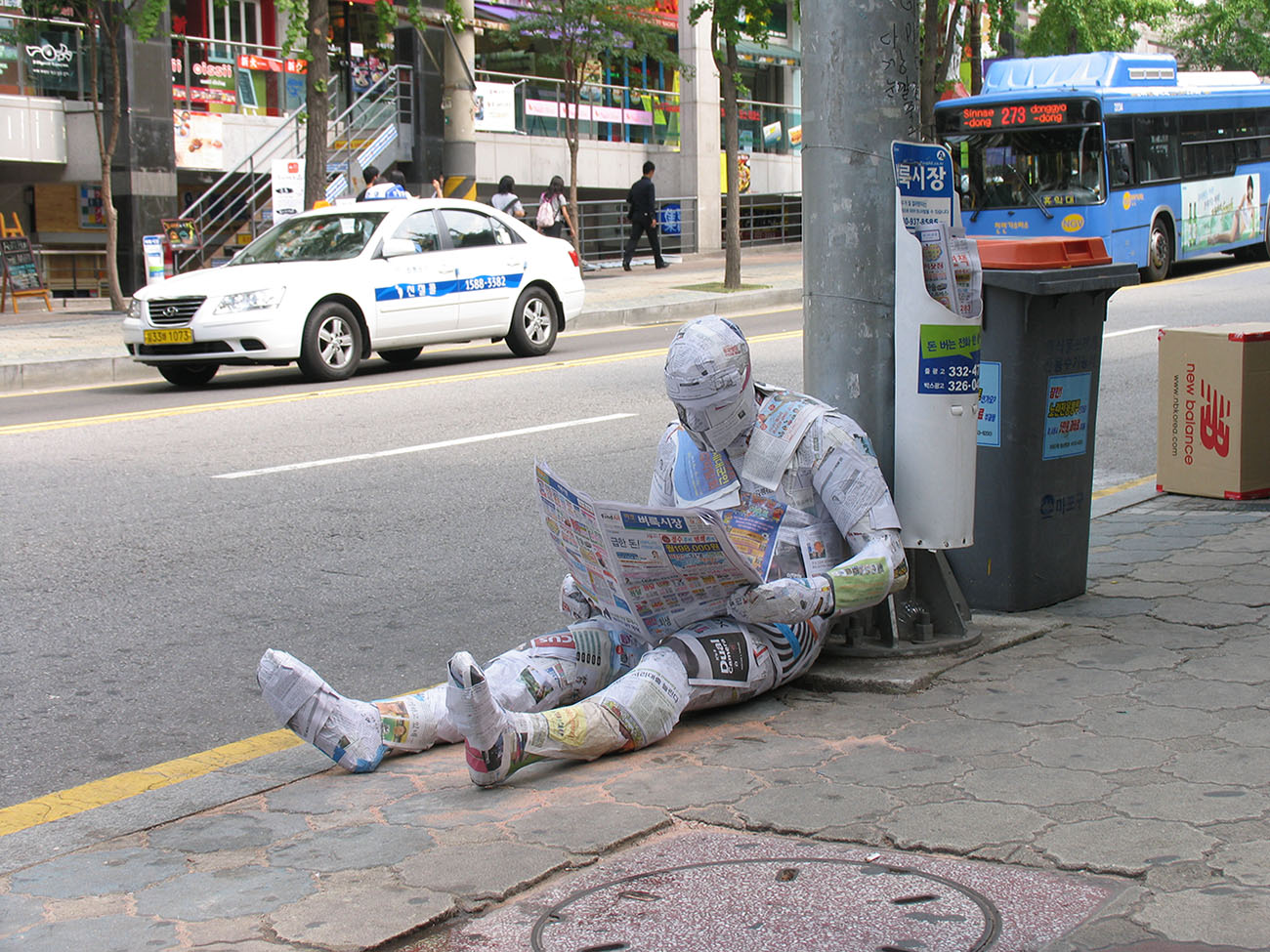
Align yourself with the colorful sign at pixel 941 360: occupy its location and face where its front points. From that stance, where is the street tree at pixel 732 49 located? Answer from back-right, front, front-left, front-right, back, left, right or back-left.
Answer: back

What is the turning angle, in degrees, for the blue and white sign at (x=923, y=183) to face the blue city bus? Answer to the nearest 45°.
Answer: approximately 180°

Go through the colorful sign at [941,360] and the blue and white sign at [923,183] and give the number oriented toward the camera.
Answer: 2

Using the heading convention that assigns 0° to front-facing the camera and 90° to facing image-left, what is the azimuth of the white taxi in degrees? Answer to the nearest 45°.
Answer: approximately 45°

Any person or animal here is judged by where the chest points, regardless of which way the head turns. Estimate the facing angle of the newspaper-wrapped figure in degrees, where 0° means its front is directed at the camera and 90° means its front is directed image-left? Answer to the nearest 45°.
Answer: approximately 45°

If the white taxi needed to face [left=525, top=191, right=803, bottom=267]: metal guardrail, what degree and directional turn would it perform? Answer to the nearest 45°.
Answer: approximately 135° to its right

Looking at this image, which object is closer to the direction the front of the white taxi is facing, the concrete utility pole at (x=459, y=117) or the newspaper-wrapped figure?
the newspaper-wrapped figure

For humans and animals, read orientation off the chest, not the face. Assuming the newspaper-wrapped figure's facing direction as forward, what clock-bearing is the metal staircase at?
The metal staircase is roughly at 4 o'clock from the newspaper-wrapped figure.

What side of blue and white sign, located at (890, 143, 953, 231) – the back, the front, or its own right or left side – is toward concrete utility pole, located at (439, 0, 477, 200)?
back

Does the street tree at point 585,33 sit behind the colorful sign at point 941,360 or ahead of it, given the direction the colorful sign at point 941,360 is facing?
behind

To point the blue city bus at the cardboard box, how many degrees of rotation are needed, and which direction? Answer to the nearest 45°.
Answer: approximately 45° to its left
